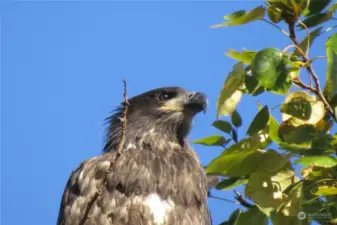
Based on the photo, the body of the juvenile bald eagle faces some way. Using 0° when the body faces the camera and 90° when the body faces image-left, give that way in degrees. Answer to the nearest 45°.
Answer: approximately 315°

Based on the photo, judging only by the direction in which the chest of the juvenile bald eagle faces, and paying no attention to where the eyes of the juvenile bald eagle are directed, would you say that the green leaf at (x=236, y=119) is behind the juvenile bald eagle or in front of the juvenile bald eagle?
in front

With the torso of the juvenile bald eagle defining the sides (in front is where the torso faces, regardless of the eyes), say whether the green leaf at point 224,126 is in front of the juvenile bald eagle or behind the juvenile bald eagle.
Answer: in front

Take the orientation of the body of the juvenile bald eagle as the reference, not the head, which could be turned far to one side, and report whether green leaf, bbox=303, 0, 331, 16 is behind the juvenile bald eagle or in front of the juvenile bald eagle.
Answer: in front
